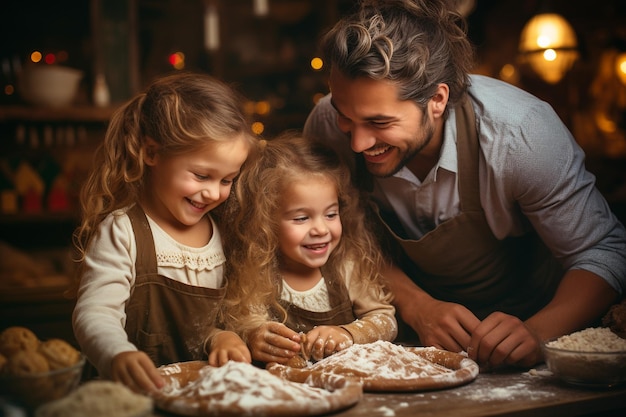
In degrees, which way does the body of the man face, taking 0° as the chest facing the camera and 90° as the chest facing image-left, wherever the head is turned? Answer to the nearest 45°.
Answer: approximately 45°

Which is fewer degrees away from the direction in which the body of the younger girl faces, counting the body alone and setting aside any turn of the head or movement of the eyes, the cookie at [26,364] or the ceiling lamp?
the cookie

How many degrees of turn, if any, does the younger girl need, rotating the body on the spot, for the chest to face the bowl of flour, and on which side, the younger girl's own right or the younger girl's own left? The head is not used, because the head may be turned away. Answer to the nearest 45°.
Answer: approximately 45° to the younger girl's own left

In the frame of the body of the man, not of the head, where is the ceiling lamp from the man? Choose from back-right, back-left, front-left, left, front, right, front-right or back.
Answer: back-right

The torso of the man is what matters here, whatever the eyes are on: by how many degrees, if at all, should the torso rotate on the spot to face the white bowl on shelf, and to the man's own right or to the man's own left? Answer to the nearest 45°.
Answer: approximately 90° to the man's own right

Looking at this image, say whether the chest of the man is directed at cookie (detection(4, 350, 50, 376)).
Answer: yes
